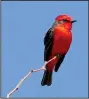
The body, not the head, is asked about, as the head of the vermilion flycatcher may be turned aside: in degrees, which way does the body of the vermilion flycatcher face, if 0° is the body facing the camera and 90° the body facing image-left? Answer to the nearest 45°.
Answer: approximately 315°
